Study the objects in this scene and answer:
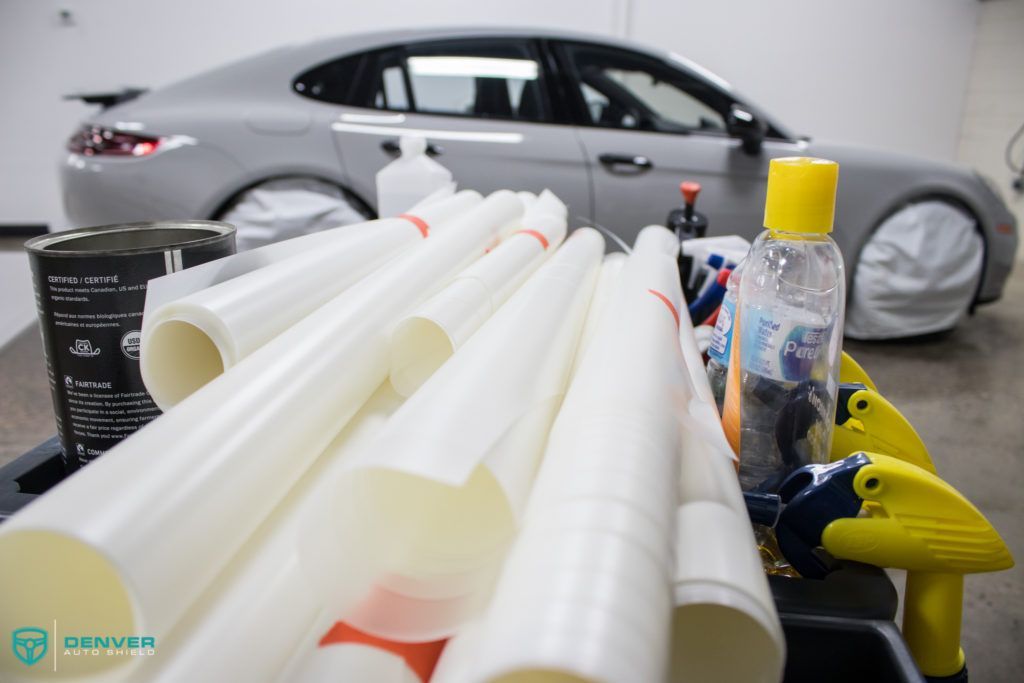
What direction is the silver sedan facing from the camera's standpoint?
to the viewer's right

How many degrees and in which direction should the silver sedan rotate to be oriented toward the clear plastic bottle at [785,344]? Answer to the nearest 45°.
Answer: approximately 90° to its right

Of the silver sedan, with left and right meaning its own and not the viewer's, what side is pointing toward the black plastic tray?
right
